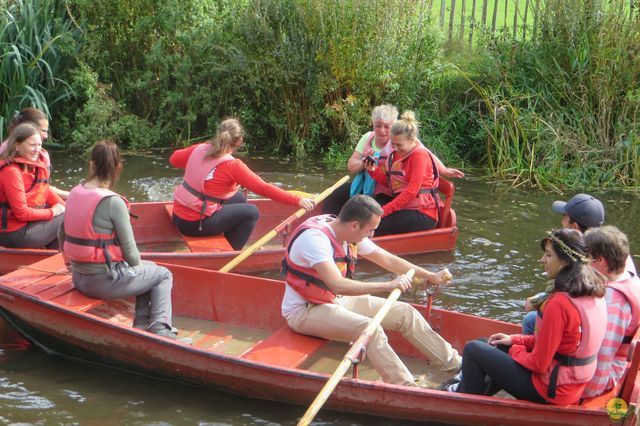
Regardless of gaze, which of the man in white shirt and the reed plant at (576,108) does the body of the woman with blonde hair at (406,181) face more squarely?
the man in white shirt

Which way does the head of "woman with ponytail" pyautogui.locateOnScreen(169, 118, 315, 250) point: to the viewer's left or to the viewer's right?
to the viewer's right

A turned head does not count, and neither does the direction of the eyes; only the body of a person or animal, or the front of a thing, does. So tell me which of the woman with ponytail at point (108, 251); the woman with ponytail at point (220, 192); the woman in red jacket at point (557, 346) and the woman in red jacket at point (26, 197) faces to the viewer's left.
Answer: the woman in red jacket at point (557, 346)

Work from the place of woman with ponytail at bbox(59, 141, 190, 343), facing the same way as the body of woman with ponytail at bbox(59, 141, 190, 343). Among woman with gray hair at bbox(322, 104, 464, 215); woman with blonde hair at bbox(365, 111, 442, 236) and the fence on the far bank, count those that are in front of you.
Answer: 3

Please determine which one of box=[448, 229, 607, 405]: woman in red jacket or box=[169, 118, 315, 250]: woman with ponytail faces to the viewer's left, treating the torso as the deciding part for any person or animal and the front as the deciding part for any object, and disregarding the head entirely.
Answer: the woman in red jacket

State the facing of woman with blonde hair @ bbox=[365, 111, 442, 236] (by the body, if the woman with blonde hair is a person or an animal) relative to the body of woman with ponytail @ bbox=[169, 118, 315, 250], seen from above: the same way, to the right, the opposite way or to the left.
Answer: the opposite way

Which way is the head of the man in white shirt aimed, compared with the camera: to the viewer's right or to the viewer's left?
to the viewer's right

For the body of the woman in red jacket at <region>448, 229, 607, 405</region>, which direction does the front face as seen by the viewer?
to the viewer's left

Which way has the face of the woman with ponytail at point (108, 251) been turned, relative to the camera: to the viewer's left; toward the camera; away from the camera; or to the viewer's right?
away from the camera

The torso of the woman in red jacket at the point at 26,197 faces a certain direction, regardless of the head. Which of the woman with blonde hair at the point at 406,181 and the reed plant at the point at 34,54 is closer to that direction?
the woman with blonde hair

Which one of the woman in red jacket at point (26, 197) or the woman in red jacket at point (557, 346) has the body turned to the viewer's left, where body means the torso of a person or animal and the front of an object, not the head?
the woman in red jacket at point (557, 346)

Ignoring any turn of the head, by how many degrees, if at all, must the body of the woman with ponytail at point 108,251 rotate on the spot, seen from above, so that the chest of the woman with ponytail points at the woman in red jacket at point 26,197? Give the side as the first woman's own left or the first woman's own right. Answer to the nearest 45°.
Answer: approximately 90° to the first woman's own left

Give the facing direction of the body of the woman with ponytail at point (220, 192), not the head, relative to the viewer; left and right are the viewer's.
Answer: facing away from the viewer and to the right of the viewer

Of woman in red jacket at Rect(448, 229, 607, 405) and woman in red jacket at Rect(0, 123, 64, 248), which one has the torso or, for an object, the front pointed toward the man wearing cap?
woman in red jacket at Rect(0, 123, 64, 248)
